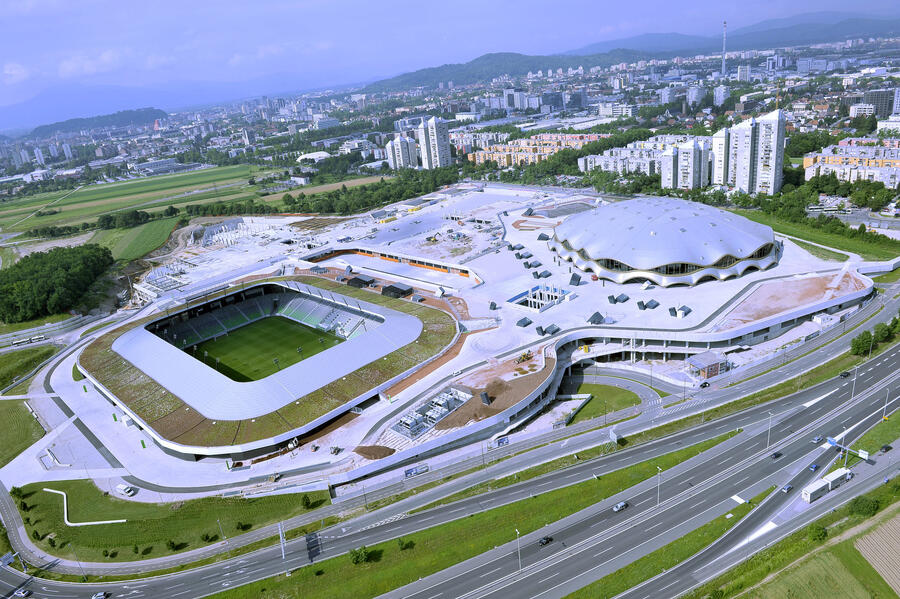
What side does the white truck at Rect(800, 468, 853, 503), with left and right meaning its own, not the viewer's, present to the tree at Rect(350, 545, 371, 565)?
back

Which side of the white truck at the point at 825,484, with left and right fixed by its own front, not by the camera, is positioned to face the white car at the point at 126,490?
back

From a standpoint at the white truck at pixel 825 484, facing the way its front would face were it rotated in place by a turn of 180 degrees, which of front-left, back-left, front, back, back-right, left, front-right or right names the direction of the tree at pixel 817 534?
front-left

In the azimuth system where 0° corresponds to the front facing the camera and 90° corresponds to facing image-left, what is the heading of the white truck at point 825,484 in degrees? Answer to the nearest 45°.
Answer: approximately 225°

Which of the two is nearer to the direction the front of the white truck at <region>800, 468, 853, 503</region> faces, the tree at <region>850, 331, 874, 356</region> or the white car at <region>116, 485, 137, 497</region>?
the tree

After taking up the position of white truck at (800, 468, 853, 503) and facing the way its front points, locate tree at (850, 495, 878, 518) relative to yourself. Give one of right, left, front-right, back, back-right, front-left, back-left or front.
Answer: right

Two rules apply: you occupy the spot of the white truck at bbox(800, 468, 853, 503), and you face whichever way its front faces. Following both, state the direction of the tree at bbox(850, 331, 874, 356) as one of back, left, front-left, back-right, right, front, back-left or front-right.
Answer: front-left

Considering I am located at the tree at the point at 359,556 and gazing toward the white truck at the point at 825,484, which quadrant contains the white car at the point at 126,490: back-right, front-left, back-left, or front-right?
back-left
